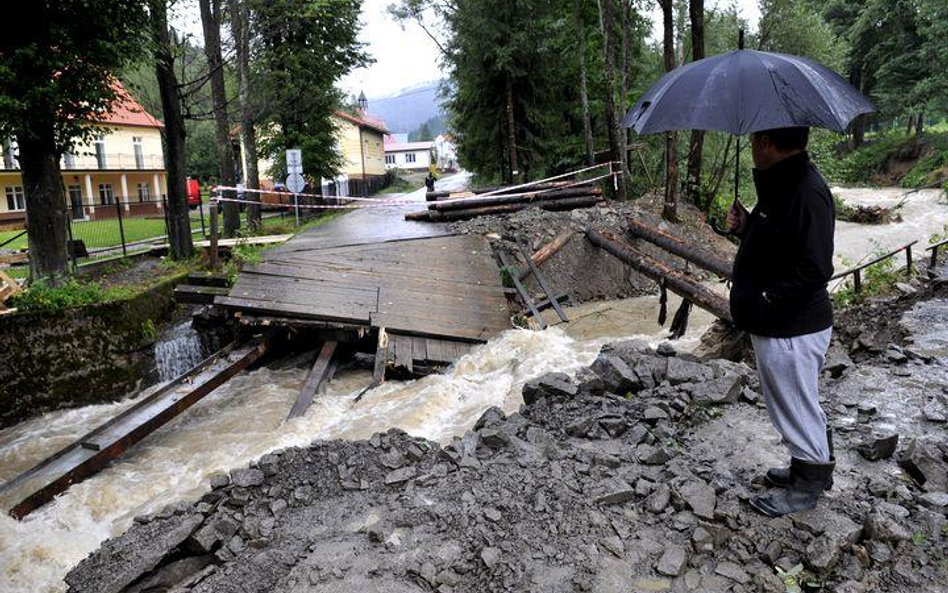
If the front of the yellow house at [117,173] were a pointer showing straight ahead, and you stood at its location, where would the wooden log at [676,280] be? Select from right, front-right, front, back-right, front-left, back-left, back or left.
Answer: front

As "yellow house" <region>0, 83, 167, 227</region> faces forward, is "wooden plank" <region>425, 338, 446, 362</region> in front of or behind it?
in front

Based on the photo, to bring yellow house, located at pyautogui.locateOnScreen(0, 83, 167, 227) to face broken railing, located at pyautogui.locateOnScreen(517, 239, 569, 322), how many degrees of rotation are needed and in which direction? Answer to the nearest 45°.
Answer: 0° — it already faces it

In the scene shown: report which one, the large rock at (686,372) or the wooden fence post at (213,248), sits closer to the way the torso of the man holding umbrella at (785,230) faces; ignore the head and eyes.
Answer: the wooden fence post

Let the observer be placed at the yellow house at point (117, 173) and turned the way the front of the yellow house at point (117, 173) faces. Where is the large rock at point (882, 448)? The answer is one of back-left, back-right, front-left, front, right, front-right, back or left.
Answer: front

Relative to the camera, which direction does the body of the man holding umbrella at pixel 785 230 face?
to the viewer's left

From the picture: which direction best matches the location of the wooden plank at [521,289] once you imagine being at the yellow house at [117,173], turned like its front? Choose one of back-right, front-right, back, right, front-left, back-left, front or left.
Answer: front

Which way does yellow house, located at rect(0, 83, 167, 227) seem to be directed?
toward the camera

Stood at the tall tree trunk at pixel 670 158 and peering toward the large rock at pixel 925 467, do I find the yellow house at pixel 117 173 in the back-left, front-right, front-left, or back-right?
back-right

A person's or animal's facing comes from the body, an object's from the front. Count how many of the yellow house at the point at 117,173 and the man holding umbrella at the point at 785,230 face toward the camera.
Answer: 1
